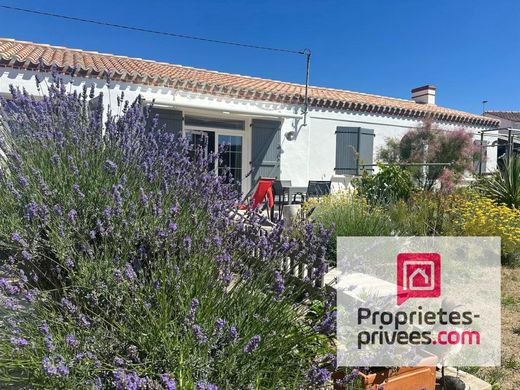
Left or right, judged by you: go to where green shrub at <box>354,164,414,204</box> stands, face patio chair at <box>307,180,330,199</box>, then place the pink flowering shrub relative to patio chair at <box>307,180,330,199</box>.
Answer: right

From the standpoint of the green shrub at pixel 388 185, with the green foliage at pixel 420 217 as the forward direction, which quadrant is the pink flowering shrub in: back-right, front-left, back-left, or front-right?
back-left

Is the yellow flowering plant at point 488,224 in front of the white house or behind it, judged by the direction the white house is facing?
in front

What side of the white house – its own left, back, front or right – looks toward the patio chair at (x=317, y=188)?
front

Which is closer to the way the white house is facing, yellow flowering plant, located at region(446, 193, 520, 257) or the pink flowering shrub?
the yellow flowering plant

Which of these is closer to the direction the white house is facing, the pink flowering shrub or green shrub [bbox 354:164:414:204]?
the green shrub

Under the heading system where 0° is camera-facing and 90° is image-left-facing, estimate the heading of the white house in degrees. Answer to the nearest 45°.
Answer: approximately 315°

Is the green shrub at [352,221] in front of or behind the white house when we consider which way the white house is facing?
in front

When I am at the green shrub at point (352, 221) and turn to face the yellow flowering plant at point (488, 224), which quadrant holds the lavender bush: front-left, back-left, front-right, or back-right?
back-right
